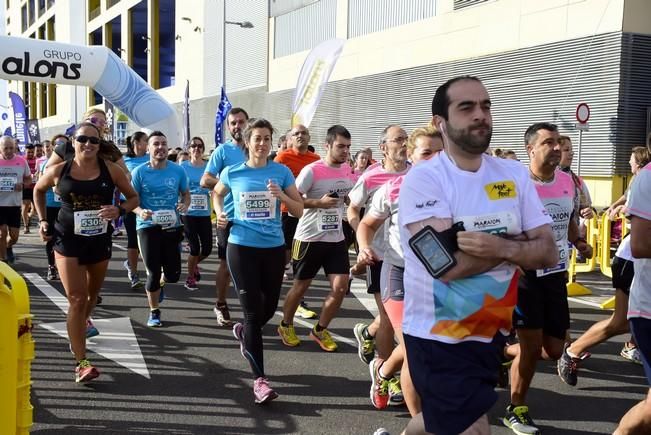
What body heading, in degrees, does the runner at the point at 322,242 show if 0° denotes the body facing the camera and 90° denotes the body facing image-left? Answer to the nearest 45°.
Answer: approximately 315°

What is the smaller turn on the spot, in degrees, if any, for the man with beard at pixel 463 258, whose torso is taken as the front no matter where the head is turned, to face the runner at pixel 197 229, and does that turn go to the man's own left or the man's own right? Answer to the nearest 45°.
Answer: approximately 180°

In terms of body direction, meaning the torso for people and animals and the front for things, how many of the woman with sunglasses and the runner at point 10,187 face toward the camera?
2

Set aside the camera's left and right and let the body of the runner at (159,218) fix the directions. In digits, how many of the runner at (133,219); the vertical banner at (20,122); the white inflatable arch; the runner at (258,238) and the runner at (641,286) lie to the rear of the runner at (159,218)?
3

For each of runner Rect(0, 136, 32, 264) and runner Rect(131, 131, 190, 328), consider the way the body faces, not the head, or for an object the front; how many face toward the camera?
2
